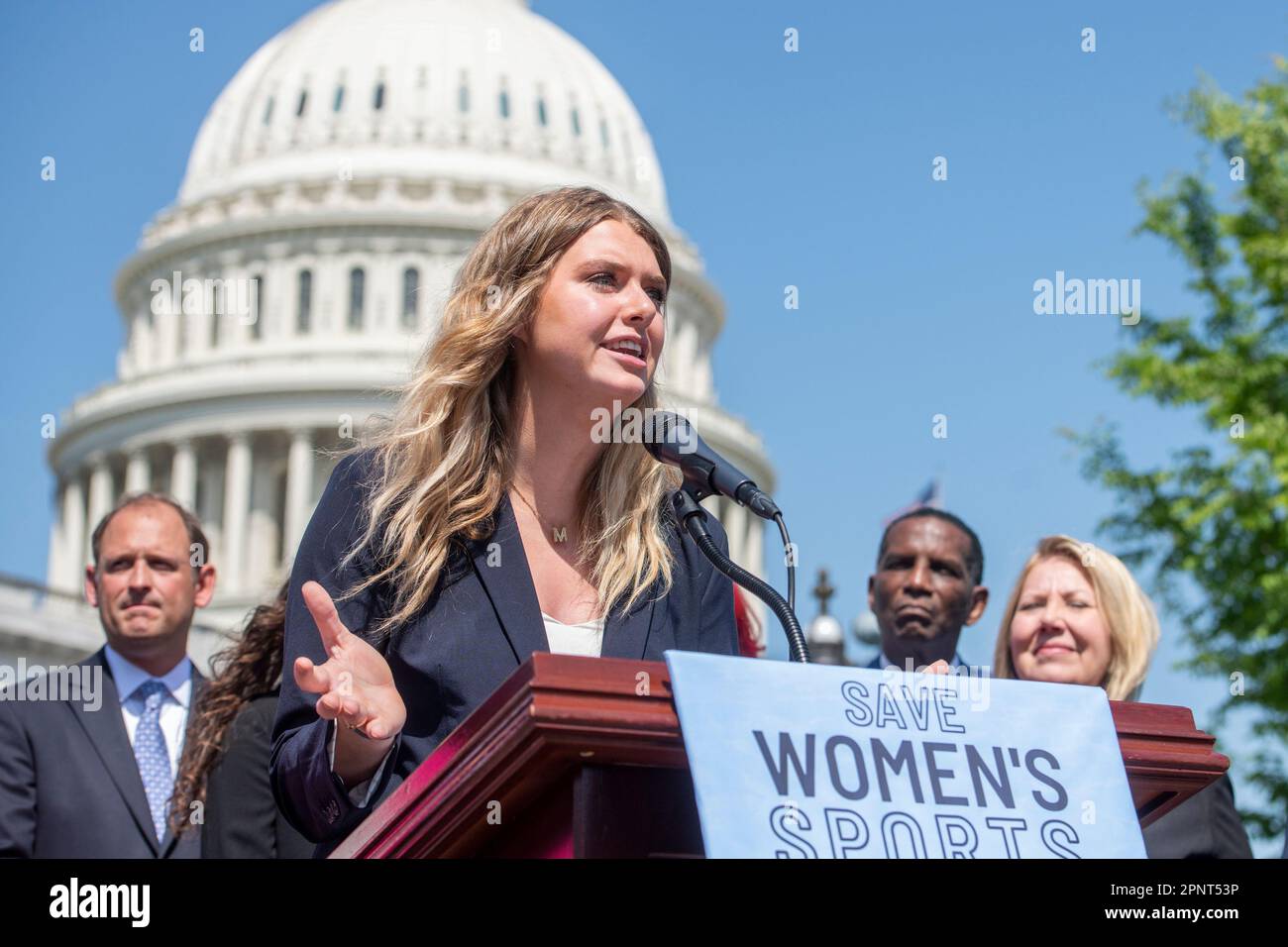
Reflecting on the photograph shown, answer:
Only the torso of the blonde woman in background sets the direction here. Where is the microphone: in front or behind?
in front

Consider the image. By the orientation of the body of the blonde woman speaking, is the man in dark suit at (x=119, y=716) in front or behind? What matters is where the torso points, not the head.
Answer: behind

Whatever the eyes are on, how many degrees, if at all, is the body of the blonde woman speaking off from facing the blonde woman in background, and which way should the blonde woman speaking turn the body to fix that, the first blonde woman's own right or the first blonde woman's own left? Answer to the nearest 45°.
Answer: approximately 90° to the first blonde woman's own left

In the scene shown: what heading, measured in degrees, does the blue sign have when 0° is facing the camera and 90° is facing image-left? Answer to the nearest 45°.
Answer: approximately 0°

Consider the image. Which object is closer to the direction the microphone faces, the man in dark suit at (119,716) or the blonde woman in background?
the man in dark suit

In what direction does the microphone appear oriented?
to the viewer's left

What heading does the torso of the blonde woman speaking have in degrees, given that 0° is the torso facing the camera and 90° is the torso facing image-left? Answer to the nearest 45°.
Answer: approximately 315°

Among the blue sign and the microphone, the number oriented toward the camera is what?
1

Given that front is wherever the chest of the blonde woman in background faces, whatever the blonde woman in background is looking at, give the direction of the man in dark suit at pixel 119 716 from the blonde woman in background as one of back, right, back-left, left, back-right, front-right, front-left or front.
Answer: front-right

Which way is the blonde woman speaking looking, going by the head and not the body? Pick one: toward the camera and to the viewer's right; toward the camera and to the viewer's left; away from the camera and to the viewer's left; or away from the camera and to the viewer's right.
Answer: toward the camera and to the viewer's right

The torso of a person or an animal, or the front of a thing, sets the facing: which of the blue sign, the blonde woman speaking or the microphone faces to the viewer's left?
the microphone
